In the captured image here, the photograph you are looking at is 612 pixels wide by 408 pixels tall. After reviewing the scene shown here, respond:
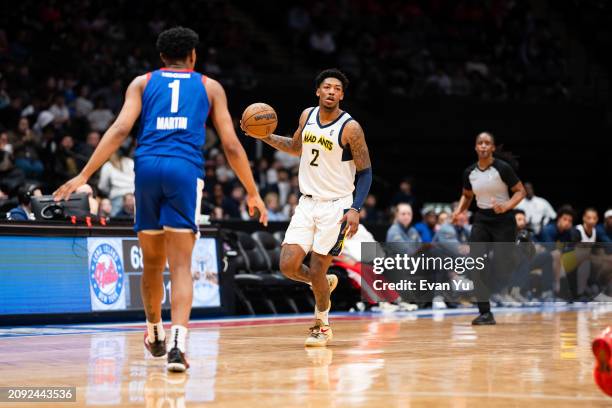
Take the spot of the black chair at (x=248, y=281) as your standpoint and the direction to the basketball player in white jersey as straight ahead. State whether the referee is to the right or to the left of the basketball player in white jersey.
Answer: left

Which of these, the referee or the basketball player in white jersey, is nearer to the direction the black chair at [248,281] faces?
the referee

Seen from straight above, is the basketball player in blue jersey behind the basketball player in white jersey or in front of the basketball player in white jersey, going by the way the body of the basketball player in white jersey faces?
in front

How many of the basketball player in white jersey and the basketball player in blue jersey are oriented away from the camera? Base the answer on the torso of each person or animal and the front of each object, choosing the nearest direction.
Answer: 1

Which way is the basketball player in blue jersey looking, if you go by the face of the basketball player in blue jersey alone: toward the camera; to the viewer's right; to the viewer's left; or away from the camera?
away from the camera

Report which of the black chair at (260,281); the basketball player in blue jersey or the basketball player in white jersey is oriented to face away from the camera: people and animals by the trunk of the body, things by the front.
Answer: the basketball player in blue jersey

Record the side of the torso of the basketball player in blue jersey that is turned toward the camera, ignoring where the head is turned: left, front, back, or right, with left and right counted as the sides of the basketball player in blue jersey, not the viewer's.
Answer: back

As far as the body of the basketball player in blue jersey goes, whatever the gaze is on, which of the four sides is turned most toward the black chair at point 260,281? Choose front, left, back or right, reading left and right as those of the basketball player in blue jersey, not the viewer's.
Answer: front

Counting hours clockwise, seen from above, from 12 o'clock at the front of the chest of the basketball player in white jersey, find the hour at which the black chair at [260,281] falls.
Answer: The black chair is roughly at 4 o'clock from the basketball player in white jersey.

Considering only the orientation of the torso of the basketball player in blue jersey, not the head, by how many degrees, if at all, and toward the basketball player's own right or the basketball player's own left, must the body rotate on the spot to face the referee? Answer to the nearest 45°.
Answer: approximately 45° to the basketball player's own right

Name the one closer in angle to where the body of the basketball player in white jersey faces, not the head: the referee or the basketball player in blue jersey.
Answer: the basketball player in blue jersey

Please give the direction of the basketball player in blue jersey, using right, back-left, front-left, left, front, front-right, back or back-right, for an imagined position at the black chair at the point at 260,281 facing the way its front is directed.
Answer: front-right

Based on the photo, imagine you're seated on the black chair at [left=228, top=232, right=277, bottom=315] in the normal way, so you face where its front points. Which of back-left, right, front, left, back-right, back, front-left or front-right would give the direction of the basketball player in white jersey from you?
front-right

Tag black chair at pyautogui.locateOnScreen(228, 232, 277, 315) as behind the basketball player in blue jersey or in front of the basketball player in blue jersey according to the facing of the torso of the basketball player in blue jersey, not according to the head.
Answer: in front
